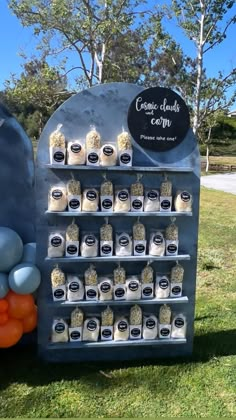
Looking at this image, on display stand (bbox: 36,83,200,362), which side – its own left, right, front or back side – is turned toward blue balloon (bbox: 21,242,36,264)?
right

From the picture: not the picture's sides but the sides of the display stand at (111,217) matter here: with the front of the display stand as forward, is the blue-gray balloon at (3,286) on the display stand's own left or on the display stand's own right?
on the display stand's own right

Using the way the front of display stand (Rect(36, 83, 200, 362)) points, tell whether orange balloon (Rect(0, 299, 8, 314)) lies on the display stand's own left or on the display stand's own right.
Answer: on the display stand's own right

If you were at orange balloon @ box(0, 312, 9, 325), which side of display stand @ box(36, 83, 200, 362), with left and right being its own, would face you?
right

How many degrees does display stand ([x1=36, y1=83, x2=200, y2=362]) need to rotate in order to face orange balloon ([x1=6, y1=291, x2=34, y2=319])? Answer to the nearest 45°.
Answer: approximately 90° to its right

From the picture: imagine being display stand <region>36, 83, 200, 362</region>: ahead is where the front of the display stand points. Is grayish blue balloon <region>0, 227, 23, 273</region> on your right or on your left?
on your right

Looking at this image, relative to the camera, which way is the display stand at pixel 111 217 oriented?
toward the camera
